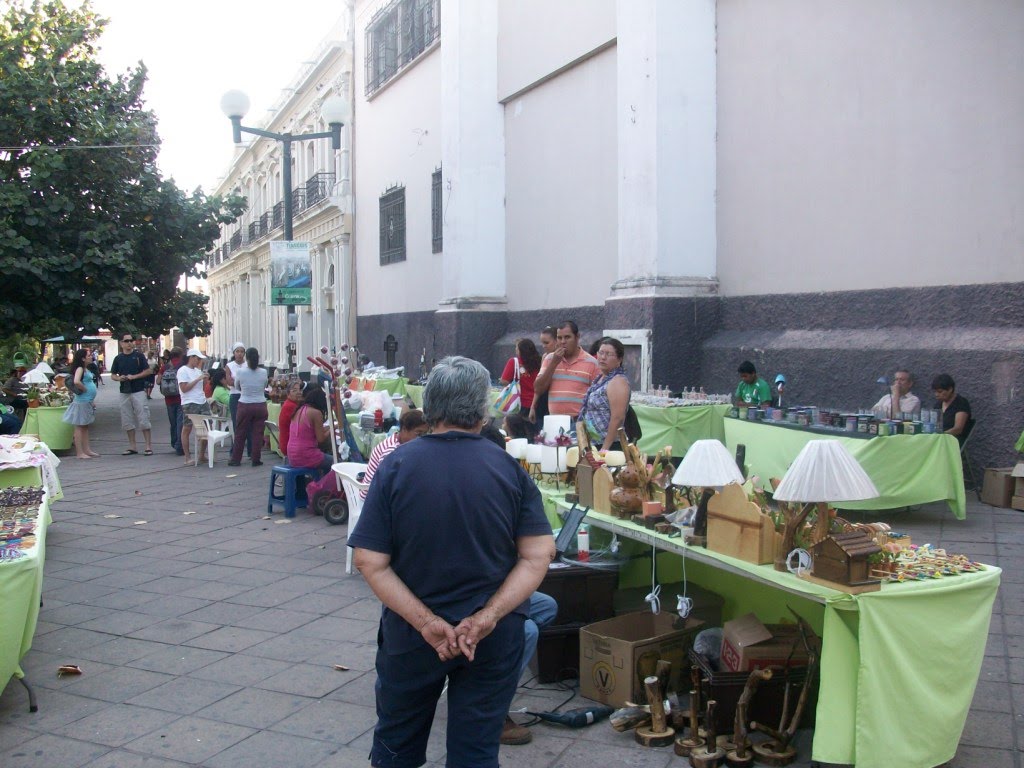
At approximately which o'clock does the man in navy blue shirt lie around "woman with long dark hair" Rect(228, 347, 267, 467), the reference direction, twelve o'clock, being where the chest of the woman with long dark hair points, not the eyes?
The man in navy blue shirt is roughly at 6 o'clock from the woman with long dark hair.

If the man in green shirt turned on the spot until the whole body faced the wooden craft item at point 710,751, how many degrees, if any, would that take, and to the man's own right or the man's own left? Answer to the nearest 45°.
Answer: approximately 45° to the man's own left

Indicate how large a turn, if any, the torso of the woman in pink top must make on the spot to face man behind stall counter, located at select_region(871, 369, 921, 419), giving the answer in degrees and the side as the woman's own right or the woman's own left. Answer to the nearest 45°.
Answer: approximately 45° to the woman's own right

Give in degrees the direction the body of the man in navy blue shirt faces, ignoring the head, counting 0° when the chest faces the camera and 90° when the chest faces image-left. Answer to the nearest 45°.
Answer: approximately 180°

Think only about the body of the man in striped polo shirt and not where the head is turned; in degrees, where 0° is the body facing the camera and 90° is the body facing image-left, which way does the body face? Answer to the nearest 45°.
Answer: approximately 45°

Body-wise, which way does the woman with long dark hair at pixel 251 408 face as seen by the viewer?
away from the camera

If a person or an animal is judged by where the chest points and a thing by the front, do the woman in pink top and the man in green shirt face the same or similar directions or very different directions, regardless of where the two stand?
very different directions

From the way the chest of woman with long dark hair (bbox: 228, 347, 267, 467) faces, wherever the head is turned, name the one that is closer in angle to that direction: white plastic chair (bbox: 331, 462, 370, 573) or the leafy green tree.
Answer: the leafy green tree

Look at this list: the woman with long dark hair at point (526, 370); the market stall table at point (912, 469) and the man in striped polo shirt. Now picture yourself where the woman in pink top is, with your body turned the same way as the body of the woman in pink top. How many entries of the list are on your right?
3

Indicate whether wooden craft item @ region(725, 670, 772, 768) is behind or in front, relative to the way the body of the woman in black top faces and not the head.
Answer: in front

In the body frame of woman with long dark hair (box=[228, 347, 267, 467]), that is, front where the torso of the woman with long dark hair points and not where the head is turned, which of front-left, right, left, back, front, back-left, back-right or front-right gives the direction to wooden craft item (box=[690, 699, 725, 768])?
back

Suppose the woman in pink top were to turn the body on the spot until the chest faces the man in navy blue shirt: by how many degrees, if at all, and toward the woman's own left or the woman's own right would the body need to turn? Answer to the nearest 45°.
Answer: approximately 135° to the woman's own right
